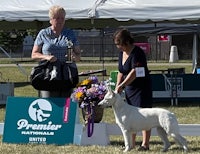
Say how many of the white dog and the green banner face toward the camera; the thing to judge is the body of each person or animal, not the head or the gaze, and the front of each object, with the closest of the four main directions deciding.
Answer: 1

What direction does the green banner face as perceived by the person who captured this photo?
facing the viewer

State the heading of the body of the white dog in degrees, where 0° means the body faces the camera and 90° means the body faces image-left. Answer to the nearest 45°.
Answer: approximately 90°

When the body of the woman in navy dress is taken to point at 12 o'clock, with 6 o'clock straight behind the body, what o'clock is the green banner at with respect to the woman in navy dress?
The green banner is roughly at 2 o'clock from the woman in navy dress.

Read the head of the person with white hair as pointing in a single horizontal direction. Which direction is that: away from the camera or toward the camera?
toward the camera

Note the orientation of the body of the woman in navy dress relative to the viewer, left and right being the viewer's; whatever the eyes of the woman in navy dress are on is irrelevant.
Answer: facing the viewer and to the left of the viewer

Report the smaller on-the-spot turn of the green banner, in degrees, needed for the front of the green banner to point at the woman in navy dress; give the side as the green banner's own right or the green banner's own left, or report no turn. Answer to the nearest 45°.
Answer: approximately 45° to the green banner's own left

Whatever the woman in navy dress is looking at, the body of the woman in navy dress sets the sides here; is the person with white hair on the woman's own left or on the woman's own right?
on the woman's own right

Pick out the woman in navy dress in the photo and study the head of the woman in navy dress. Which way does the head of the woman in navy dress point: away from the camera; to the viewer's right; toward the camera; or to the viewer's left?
to the viewer's left
